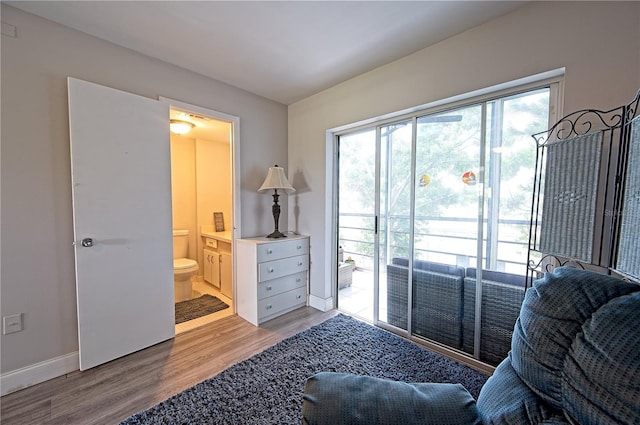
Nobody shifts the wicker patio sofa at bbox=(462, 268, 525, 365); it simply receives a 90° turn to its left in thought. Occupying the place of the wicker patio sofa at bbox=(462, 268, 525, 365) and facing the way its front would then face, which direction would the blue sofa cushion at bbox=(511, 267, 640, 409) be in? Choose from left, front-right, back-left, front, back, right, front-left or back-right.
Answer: back-left

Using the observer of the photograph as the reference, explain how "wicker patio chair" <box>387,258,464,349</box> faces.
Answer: facing away from the viewer and to the right of the viewer

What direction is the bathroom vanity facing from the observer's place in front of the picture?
facing the viewer and to the left of the viewer

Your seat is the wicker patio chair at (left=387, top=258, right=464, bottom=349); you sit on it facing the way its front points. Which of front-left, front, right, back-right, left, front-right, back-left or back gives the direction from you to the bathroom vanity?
back-left

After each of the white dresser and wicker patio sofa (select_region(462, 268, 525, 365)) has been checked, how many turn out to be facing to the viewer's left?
0

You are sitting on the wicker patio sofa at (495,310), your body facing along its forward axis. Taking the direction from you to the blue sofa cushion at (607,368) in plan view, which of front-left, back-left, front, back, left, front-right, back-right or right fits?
back-right

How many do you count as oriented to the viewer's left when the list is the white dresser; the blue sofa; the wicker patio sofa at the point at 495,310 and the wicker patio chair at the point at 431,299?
1

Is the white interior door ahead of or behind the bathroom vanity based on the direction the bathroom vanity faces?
ahead
